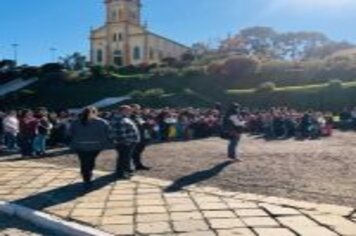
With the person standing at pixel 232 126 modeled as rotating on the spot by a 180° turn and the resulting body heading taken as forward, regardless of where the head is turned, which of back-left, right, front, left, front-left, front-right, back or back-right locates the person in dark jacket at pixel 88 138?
front-left

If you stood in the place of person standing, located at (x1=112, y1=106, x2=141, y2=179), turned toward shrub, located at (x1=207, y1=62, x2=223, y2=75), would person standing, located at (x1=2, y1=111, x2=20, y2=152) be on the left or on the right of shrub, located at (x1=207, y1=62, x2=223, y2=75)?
left
